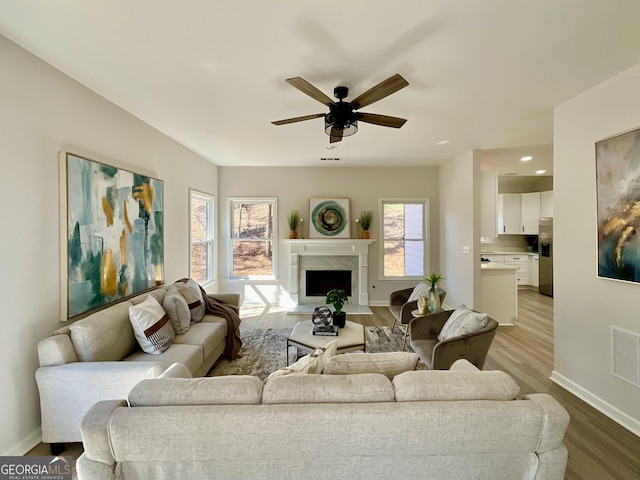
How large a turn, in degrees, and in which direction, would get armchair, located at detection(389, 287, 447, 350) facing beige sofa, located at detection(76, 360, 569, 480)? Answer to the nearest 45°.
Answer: approximately 45° to its left

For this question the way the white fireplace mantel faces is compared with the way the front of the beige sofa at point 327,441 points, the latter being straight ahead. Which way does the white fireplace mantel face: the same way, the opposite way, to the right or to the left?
the opposite way

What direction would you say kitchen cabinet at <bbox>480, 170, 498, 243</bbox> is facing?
to the viewer's right

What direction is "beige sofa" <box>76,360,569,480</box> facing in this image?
away from the camera

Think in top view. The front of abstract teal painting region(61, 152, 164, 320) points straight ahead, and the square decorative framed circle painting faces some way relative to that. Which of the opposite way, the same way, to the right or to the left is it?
to the right

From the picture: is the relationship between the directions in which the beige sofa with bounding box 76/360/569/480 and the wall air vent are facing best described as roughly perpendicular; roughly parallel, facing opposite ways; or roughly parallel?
roughly perpendicular

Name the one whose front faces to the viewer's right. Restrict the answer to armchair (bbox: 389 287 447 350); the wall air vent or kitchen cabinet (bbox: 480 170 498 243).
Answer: the kitchen cabinet

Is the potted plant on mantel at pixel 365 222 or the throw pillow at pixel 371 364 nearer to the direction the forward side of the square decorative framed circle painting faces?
the throw pillow

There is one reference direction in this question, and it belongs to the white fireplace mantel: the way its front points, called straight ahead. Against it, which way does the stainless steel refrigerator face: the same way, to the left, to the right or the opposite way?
to the right

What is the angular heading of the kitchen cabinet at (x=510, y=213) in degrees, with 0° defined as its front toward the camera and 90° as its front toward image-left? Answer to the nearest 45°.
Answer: approximately 315°

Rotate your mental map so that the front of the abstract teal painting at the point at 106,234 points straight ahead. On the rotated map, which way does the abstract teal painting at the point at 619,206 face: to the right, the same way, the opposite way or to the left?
the opposite way

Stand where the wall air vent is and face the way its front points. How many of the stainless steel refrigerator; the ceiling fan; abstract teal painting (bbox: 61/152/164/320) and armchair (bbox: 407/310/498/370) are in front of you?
3
